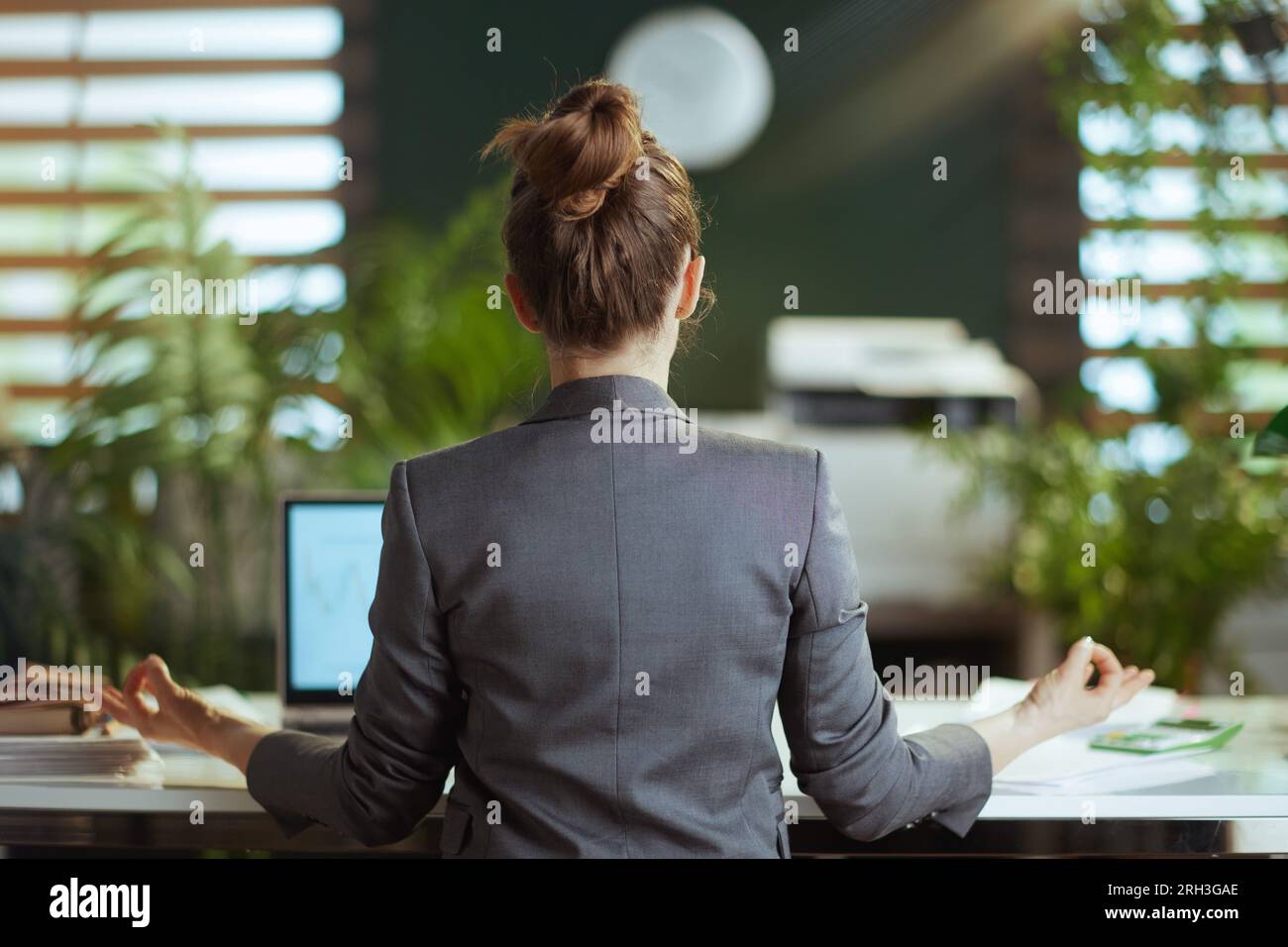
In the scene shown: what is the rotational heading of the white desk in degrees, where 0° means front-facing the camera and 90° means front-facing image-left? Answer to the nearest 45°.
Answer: approximately 0°

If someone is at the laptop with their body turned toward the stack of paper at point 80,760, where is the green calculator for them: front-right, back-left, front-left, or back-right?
back-left

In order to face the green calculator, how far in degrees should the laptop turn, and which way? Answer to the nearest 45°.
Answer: approximately 90° to its left

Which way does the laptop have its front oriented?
toward the camera
